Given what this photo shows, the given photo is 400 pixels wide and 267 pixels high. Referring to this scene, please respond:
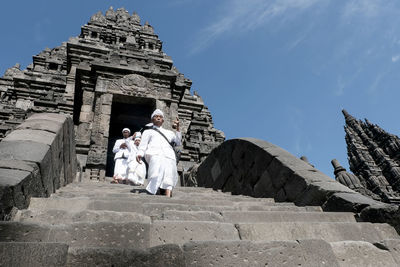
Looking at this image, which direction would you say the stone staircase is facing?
toward the camera

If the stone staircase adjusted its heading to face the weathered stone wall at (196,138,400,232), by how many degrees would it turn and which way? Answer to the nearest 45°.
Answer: approximately 135° to its left

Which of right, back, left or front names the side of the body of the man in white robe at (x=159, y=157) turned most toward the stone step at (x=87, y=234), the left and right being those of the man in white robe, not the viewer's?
front

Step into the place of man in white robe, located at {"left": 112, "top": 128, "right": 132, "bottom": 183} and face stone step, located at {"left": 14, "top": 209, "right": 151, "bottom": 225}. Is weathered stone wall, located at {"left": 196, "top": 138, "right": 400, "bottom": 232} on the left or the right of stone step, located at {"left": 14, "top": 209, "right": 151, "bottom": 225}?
left

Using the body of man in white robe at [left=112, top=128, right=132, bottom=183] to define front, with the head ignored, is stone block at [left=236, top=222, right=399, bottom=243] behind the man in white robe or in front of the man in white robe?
in front

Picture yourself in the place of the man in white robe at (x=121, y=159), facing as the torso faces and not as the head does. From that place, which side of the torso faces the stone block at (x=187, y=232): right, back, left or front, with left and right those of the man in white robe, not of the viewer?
front

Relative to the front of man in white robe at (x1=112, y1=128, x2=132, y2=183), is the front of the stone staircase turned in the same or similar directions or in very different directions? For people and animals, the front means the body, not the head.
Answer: same or similar directions

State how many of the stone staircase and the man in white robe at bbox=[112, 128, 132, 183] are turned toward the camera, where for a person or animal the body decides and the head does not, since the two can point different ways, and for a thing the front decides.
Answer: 2

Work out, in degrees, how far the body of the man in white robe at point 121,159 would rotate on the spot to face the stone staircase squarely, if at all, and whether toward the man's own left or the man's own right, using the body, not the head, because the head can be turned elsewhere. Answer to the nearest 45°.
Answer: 0° — they already face it

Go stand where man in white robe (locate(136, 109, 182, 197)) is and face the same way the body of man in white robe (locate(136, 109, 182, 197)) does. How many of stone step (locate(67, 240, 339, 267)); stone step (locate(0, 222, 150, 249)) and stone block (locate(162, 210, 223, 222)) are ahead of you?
3

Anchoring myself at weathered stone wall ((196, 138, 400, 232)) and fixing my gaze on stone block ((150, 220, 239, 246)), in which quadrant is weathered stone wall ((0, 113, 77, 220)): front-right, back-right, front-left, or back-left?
front-right

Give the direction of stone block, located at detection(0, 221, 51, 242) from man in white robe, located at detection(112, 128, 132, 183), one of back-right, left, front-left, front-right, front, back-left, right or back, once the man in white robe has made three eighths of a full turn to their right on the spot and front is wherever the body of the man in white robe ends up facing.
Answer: back-left

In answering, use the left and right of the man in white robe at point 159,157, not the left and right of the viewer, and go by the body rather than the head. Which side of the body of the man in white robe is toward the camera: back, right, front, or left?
front
